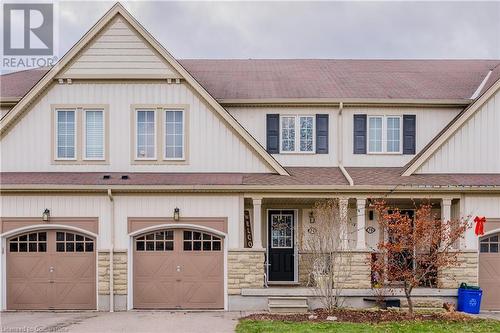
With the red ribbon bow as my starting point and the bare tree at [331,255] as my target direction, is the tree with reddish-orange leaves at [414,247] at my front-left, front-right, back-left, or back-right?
front-left

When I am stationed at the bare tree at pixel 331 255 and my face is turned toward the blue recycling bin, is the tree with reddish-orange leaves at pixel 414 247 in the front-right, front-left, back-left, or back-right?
front-right

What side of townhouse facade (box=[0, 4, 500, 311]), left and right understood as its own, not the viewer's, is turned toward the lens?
front

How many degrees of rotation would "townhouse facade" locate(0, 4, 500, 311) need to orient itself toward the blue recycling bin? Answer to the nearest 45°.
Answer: approximately 90° to its left

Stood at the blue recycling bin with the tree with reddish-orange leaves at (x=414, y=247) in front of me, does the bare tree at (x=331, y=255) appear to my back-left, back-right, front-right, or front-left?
front-right

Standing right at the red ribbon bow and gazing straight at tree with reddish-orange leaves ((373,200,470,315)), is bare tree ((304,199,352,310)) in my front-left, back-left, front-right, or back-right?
front-right
